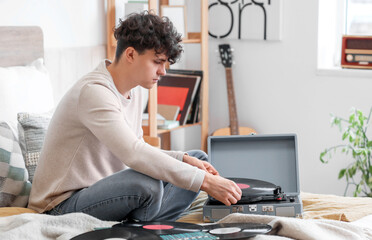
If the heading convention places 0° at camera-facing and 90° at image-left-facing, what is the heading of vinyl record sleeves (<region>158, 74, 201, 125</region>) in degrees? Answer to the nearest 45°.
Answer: approximately 0°

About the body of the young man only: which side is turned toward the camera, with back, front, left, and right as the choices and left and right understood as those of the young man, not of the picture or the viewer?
right

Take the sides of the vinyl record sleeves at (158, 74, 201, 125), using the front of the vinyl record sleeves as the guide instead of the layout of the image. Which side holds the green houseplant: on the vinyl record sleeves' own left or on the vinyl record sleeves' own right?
on the vinyl record sleeves' own left

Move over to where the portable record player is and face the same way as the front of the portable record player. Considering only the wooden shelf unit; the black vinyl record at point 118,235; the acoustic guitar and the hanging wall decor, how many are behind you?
3

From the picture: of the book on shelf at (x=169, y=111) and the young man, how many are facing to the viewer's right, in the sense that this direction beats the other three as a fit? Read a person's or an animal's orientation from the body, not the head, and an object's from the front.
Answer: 1
